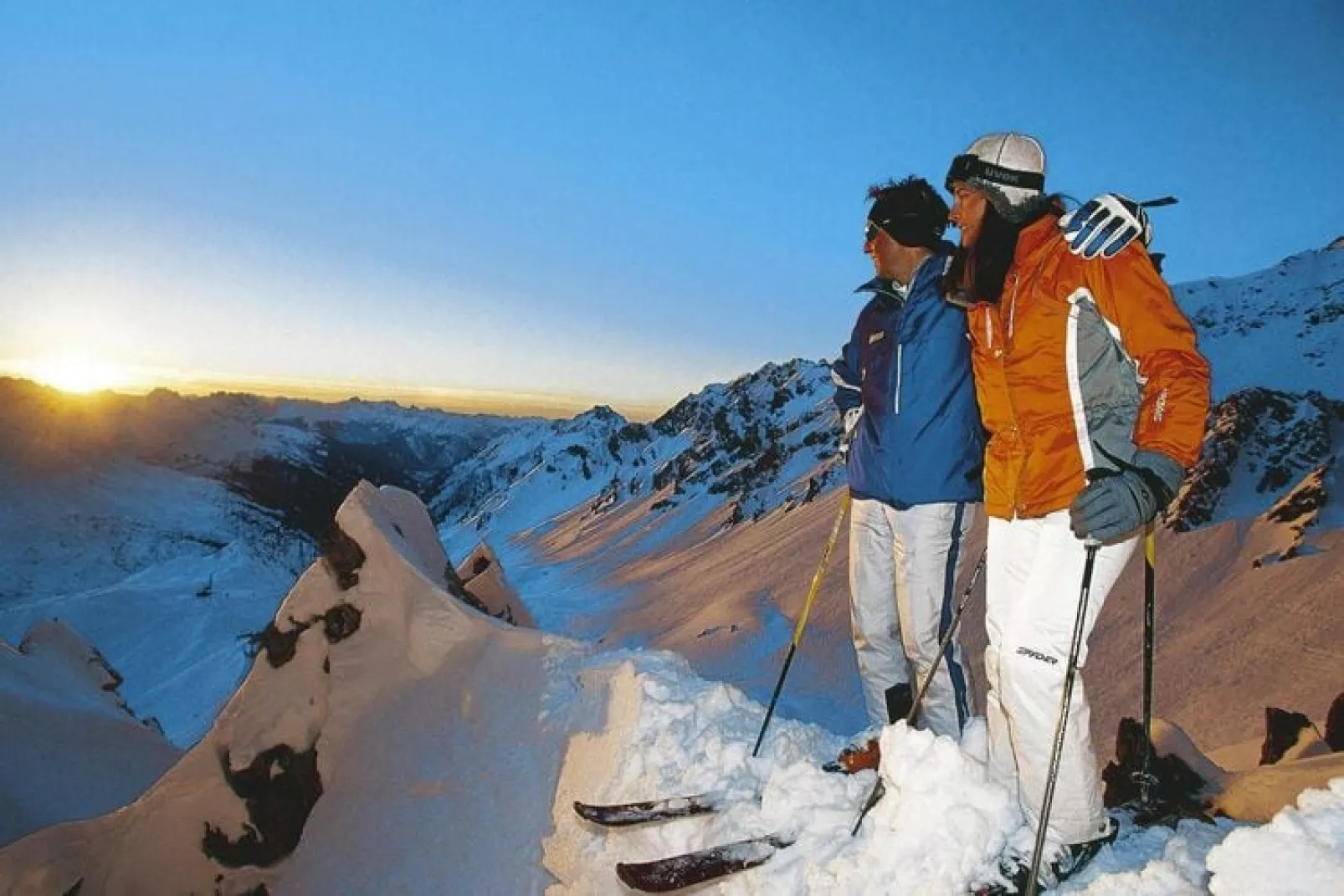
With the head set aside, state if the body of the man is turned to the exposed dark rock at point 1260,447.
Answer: no

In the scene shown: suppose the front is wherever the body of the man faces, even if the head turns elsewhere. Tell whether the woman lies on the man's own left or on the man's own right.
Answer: on the man's own left

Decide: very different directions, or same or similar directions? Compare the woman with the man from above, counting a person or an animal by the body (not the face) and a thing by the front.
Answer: same or similar directions

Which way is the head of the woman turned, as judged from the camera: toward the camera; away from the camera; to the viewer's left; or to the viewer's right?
to the viewer's left

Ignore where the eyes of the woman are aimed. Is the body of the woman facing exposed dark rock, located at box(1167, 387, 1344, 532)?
no

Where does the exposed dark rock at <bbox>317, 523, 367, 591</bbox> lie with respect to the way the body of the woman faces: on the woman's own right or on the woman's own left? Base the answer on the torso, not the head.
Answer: on the woman's own right

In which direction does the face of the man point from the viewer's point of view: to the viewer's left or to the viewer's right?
to the viewer's left

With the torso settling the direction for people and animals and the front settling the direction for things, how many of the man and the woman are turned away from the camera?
0

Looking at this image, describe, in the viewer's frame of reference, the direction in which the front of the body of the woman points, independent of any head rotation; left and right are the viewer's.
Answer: facing the viewer and to the left of the viewer

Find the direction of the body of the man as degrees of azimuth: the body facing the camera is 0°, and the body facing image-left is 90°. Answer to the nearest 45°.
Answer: approximately 45°
